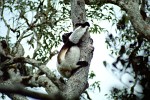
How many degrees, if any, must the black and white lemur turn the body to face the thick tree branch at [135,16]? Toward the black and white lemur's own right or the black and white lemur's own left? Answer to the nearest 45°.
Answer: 0° — it already faces it

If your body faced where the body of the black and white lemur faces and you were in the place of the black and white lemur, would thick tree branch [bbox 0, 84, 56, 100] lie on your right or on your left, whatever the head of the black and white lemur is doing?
on your right

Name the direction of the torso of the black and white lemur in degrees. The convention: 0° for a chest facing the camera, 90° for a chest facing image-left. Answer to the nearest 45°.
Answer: approximately 270°
